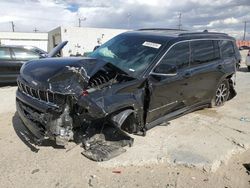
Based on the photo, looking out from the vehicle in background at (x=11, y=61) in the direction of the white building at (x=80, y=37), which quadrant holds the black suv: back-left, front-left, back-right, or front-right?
back-right

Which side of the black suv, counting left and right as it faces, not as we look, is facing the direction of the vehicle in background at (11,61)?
right

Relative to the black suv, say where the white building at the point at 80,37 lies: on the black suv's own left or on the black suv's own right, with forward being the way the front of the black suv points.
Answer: on the black suv's own right

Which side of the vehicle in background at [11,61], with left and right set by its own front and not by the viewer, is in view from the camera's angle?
right

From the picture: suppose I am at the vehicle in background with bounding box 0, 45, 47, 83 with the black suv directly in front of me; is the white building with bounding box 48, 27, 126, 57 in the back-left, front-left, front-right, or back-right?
back-left

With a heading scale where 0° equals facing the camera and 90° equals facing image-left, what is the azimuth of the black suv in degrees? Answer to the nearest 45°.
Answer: approximately 45°
